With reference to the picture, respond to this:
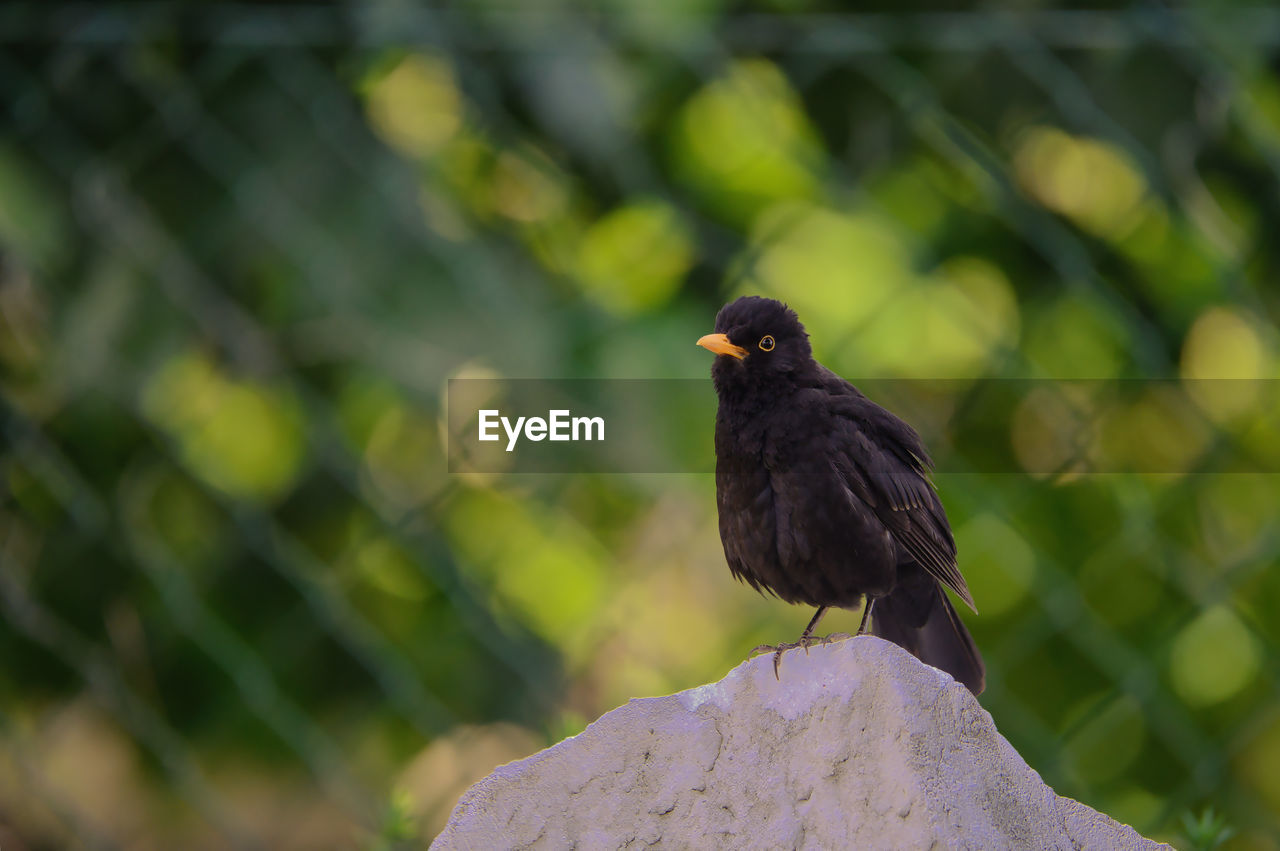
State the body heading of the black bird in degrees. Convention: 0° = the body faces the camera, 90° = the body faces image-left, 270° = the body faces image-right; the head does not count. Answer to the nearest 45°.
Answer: approximately 45°
